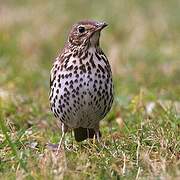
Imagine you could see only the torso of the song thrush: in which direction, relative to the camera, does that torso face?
toward the camera
